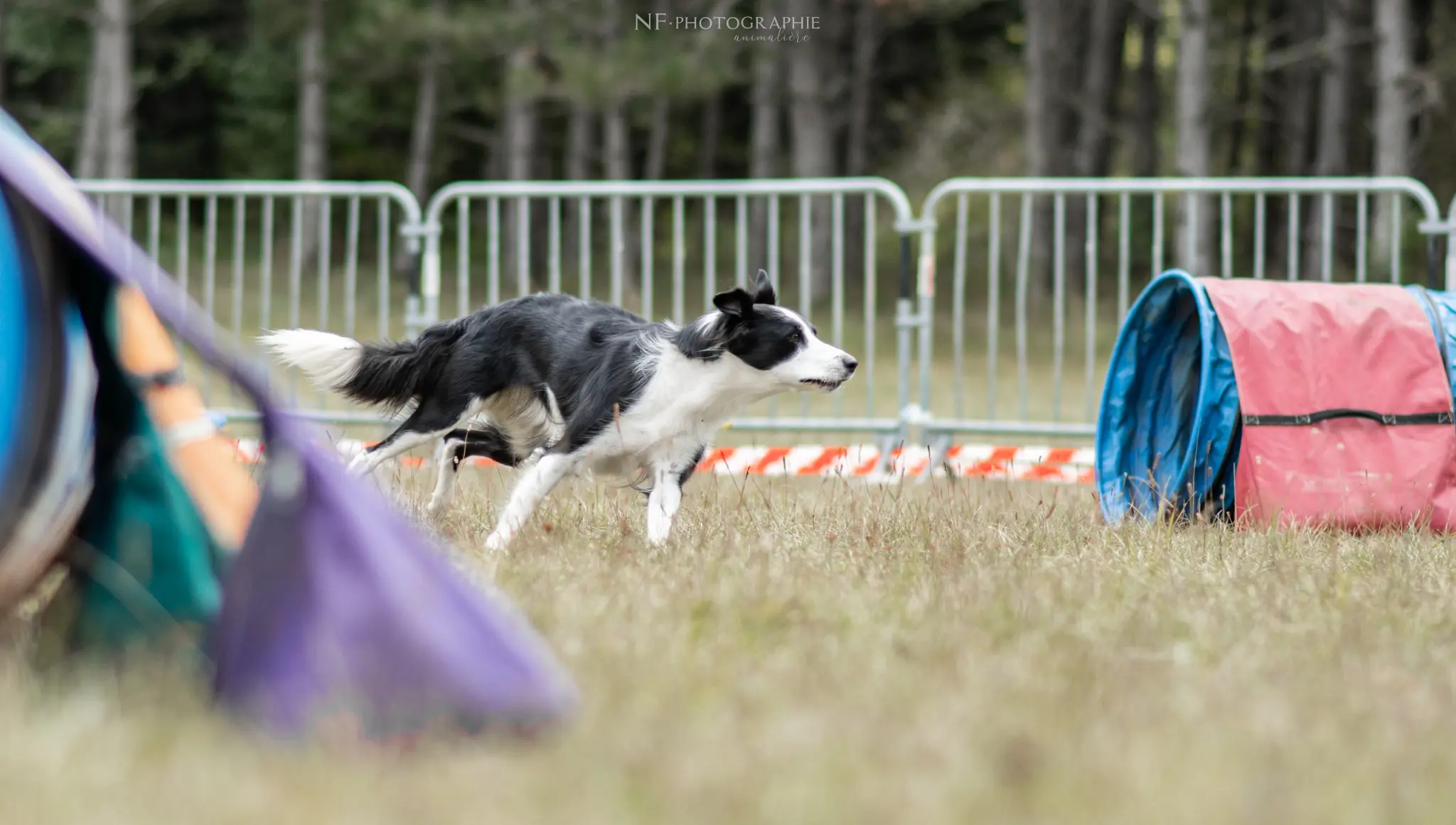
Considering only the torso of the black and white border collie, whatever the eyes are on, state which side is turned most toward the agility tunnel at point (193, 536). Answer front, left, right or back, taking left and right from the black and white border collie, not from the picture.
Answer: right

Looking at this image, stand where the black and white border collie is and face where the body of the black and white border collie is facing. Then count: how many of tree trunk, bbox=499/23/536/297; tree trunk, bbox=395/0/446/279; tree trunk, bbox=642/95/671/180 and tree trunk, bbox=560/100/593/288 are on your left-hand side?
4

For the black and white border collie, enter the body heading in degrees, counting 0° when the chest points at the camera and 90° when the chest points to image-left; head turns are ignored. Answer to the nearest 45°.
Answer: approximately 270°

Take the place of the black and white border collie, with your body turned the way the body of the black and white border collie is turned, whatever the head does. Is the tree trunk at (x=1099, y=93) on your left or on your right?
on your left

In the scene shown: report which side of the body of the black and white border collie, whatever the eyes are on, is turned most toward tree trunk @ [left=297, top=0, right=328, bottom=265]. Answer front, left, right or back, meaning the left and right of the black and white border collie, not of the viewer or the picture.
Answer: left

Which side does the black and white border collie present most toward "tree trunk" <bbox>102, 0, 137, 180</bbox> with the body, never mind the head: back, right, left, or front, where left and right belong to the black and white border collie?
left

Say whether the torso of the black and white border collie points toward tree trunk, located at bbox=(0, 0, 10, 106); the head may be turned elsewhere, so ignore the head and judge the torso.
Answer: no

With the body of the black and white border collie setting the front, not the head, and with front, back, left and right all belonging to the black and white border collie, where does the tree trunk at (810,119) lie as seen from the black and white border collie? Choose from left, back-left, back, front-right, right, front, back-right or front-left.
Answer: left

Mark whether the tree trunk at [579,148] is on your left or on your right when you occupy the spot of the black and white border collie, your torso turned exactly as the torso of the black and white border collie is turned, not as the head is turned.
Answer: on your left

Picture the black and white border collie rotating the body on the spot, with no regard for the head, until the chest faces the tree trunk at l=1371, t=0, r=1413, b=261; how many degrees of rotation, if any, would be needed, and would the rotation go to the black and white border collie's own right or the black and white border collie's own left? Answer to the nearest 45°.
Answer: approximately 45° to the black and white border collie's own left

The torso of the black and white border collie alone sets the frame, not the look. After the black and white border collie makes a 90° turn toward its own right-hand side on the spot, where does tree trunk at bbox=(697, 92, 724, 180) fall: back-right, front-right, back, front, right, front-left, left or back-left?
back

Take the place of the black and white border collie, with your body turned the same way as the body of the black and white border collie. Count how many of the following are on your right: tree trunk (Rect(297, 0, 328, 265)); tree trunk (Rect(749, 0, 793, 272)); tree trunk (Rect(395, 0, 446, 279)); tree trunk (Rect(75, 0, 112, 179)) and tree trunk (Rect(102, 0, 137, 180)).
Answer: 0

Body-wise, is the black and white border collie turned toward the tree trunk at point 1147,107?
no

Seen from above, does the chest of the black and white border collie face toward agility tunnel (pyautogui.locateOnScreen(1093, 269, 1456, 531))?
yes

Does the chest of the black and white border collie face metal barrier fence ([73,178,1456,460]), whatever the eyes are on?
no

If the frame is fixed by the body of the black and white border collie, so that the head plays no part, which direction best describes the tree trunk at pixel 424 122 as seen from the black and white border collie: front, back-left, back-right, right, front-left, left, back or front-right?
left

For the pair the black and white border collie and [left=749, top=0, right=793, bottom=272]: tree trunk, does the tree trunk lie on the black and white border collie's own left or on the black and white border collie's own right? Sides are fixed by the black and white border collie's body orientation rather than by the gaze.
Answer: on the black and white border collie's own left
